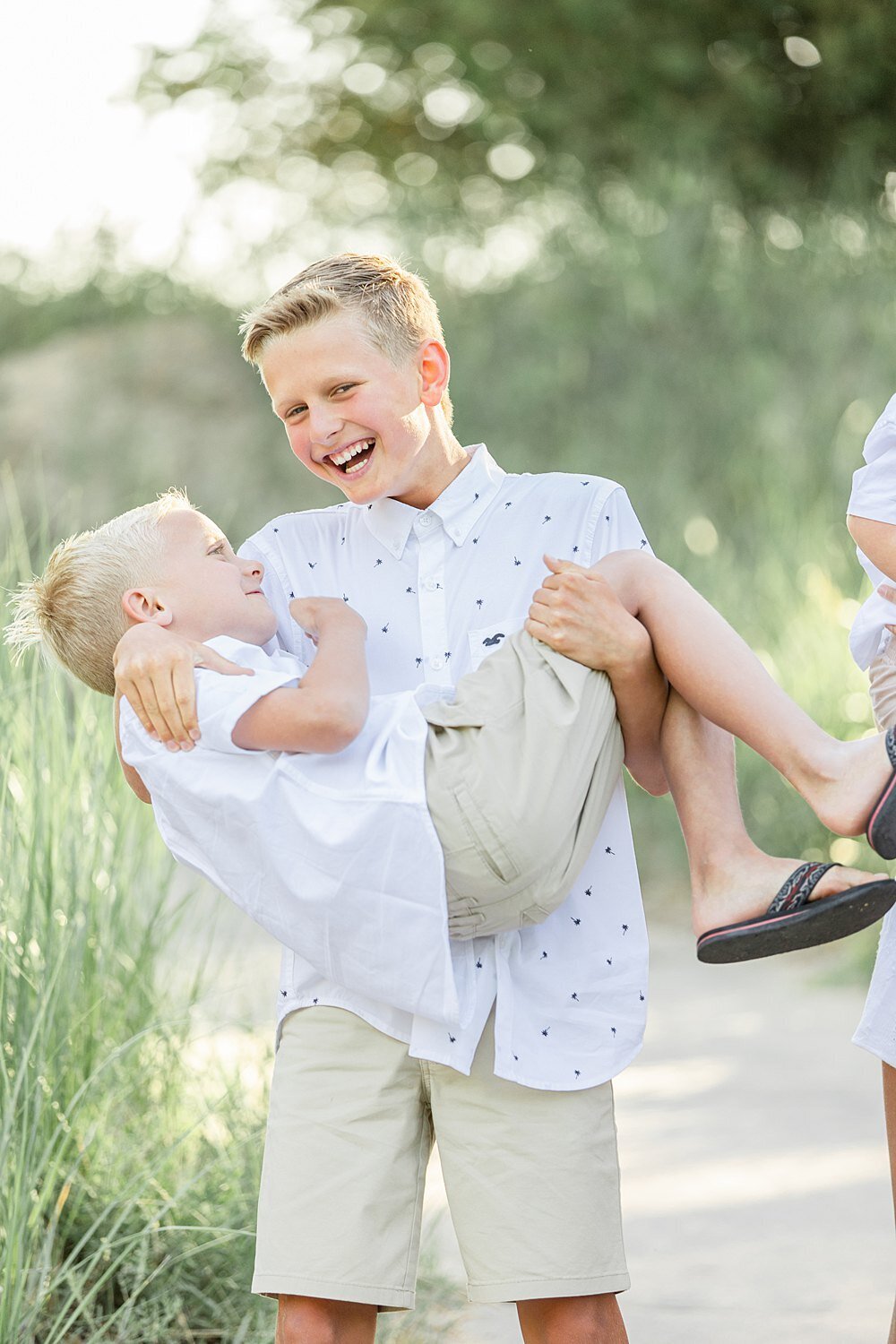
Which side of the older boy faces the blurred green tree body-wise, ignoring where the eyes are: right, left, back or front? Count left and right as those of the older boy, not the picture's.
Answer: back

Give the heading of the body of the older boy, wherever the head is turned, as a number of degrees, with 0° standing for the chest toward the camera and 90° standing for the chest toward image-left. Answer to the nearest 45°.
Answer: approximately 0°
